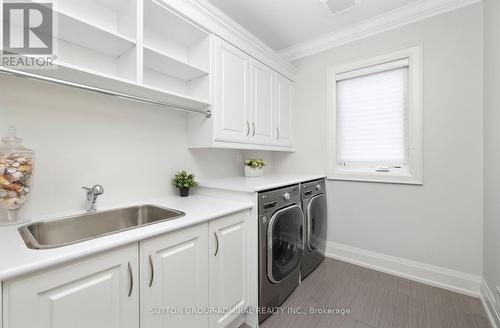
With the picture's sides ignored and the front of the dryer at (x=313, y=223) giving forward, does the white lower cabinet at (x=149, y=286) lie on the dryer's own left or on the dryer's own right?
on the dryer's own right

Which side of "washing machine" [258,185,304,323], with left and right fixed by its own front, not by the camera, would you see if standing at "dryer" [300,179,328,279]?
left

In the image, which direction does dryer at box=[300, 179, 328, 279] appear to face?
to the viewer's right

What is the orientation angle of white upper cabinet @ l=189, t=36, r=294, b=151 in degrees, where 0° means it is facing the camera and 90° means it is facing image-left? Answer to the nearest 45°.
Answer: approximately 315°

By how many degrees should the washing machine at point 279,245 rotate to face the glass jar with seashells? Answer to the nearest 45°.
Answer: approximately 90° to its right

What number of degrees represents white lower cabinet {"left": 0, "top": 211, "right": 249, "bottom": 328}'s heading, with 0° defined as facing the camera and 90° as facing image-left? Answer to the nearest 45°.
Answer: approximately 315°

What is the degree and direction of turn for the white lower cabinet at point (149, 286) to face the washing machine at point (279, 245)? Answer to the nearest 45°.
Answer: approximately 45° to its left

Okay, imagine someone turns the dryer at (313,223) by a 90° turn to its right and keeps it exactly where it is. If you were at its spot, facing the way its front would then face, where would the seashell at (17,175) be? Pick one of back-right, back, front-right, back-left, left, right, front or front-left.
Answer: front-right

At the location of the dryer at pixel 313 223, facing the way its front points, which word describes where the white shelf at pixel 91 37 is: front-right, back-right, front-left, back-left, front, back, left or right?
back-right
